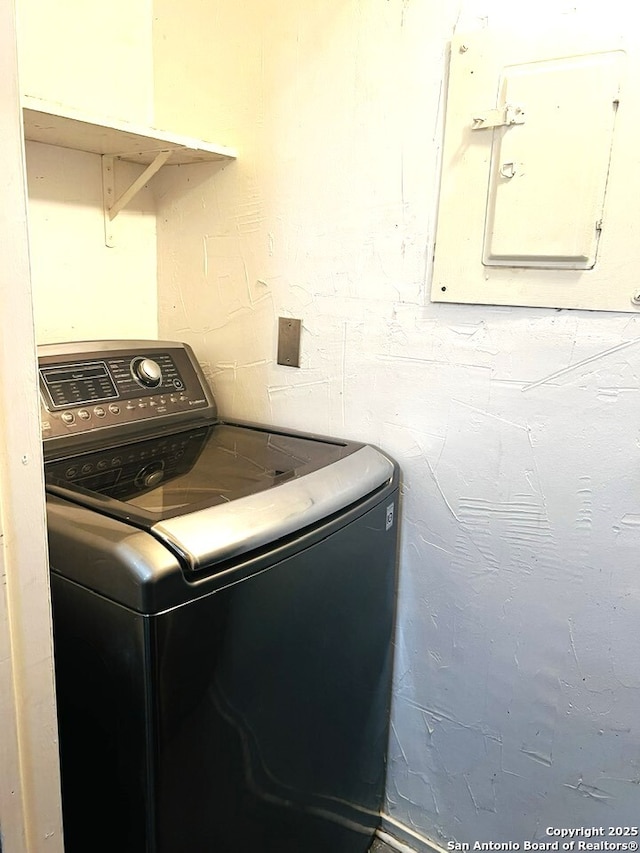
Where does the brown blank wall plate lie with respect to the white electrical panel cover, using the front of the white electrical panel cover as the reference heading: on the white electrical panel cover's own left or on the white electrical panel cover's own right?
on the white electrical panel cover's own right

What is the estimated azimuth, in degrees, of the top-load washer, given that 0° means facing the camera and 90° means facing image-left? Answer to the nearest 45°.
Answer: approximately 315°

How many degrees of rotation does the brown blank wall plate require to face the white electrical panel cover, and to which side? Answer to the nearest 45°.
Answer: approximately 90° to its left

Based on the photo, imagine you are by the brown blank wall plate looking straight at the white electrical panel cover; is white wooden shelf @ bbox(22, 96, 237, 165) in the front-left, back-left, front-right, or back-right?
back-right
